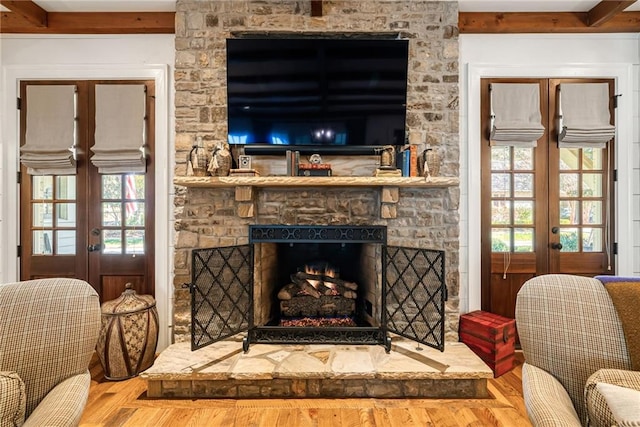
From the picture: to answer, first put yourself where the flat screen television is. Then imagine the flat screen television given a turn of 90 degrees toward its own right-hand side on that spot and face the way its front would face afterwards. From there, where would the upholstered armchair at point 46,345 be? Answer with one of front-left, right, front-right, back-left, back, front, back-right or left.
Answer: front-left

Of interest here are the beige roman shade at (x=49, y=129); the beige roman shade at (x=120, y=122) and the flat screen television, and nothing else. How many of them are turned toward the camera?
3

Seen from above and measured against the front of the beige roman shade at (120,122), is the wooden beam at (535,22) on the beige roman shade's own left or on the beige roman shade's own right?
on the beige roman shade's own left

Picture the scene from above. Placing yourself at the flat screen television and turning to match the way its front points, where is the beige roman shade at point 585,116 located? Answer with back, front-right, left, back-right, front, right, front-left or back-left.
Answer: left

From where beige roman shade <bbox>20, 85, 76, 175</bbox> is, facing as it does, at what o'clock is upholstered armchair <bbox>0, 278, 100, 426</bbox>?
The upholstered armchair is roughly at 12 o'clock from the beige roman shade.

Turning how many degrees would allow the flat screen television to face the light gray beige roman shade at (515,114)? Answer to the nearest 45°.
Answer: approximately 90° to its left
